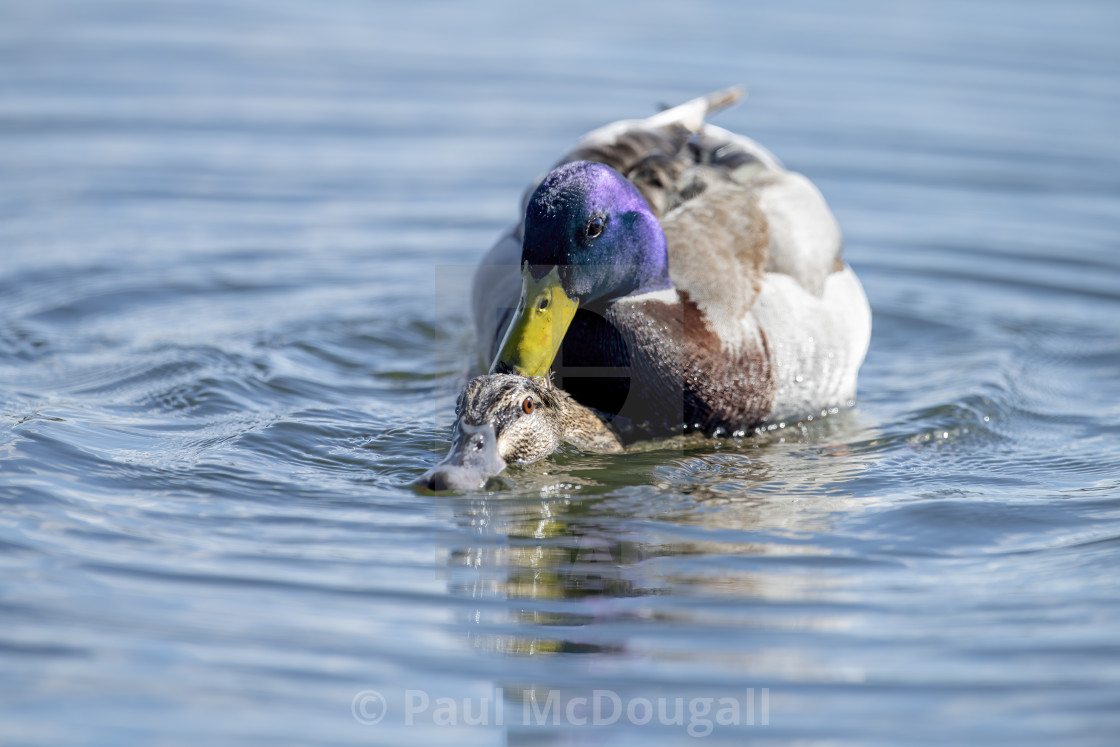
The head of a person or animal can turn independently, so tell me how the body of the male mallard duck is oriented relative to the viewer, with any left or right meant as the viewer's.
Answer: facing the viewer and to the left of the viewer
